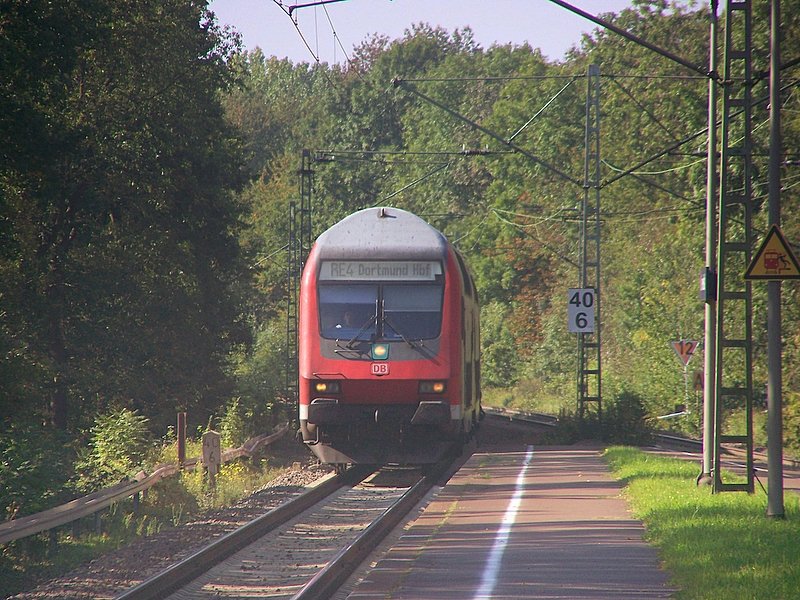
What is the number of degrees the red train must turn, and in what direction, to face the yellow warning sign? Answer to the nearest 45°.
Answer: approximately 45° to its left

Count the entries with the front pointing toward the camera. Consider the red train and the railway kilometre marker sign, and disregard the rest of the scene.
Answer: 2

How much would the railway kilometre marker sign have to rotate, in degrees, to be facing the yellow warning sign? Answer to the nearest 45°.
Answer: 0° — it already faces it

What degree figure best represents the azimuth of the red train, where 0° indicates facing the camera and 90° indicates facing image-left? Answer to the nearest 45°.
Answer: approximately 0°

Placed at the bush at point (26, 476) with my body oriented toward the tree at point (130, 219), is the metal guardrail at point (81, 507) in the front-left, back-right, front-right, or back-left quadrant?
back-right

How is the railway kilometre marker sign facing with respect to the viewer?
toward the camera

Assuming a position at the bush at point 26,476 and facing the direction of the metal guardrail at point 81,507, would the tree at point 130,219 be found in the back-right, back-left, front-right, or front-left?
back-left

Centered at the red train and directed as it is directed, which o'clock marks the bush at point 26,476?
The bush is roughly at 2 o'clock from the red train.

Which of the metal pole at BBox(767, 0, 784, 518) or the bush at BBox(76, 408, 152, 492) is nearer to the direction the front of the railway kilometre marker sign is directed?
the metal pole

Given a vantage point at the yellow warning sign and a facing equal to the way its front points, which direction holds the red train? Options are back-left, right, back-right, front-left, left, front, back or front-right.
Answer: back-right

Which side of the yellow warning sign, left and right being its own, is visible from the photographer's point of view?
front

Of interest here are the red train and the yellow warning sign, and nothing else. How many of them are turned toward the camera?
2
